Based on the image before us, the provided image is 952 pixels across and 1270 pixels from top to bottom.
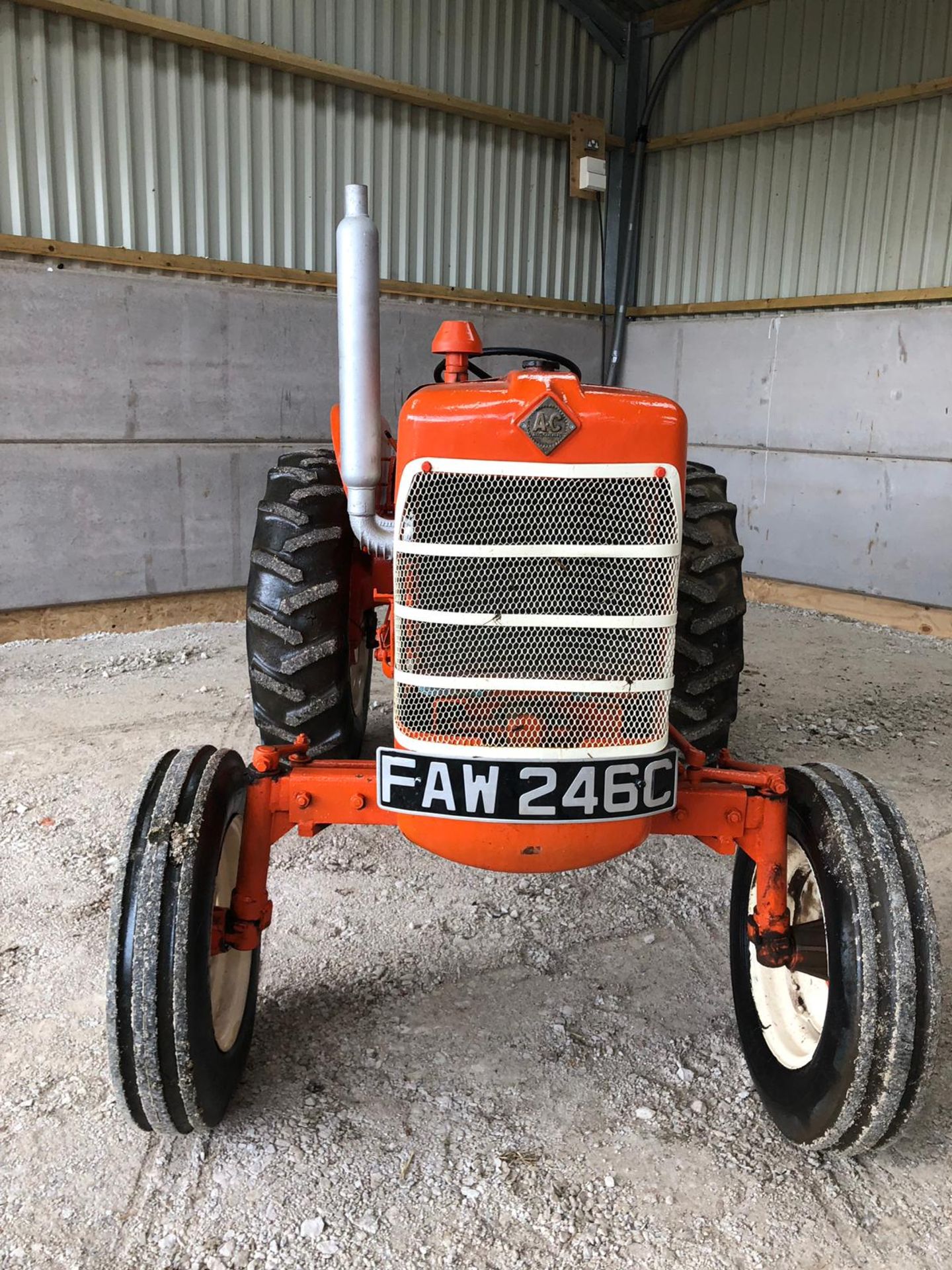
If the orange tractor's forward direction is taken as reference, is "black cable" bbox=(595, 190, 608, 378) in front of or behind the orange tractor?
behind

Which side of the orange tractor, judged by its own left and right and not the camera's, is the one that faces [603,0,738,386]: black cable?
back

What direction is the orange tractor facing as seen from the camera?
toward the camera
